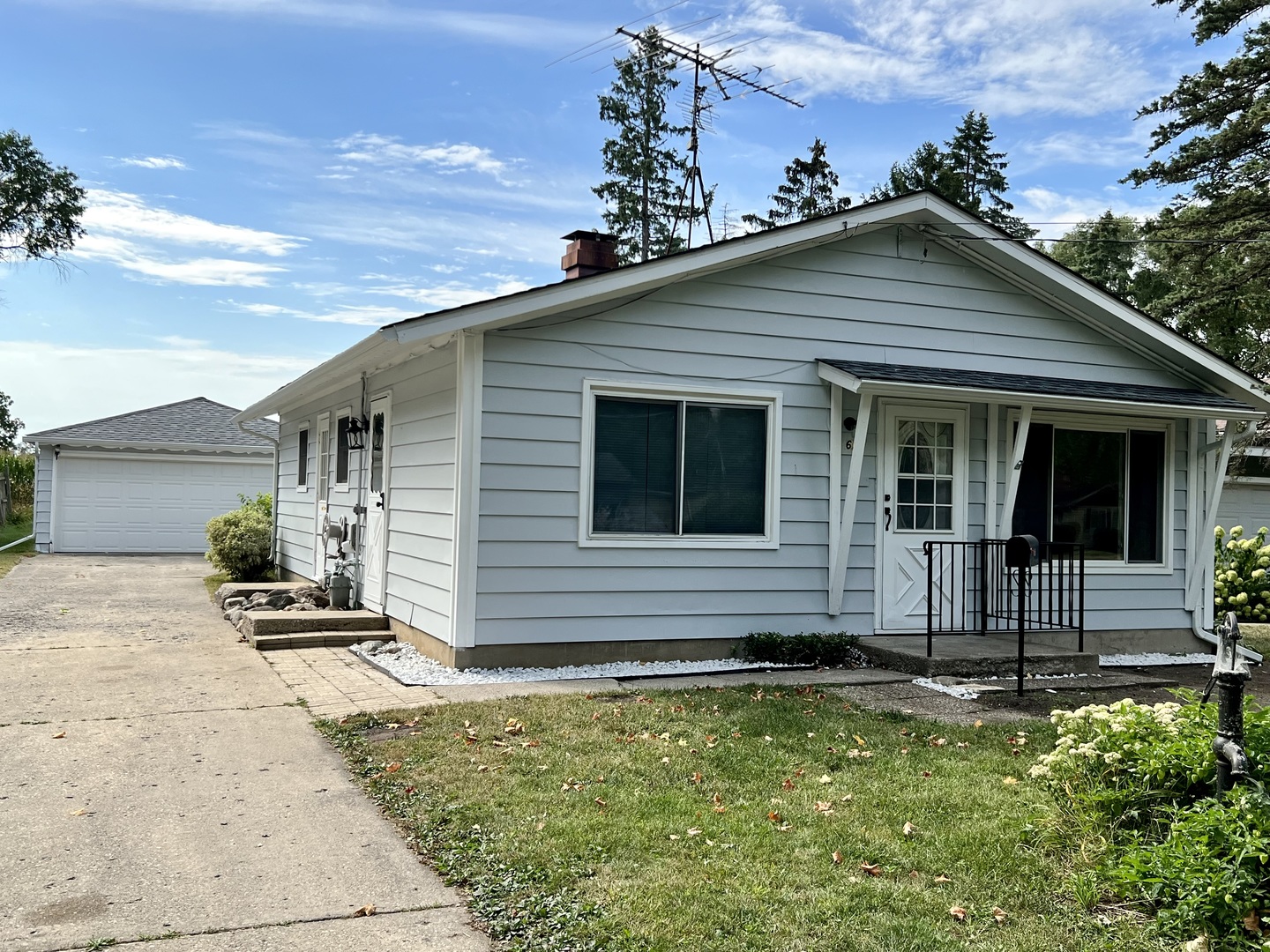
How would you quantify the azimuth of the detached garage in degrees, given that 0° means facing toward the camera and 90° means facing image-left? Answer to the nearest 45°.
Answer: approximately 0°

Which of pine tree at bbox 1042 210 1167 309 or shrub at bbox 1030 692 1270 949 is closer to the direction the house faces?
the shrub

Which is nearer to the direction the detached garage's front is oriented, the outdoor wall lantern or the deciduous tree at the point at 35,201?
the outdoor wall lantern

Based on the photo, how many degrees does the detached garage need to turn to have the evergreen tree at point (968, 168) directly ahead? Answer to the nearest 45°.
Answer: approximately 90° to its left

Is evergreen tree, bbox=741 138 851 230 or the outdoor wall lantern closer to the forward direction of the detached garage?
the outdoor wall lantern

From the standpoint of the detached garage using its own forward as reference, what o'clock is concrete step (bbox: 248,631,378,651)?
The concrete step is roughly at 12 o'clock from the detached garage.

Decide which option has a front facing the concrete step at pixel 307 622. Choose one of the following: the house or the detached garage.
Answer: the detached garage
